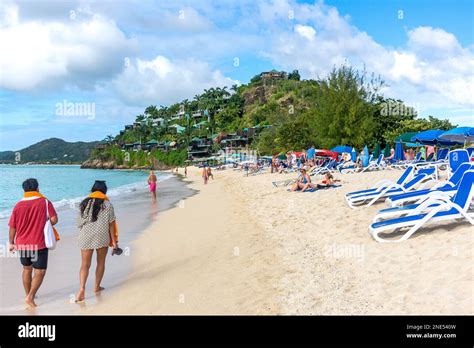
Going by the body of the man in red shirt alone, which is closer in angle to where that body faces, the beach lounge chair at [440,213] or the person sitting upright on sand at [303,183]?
the person sitting upright on sand

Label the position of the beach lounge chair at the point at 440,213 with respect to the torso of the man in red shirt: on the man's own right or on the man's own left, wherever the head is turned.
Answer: on the man's own right

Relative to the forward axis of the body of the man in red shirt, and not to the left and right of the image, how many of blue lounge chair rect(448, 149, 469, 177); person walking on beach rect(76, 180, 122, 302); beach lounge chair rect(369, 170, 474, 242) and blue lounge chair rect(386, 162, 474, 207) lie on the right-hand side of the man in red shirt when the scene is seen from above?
4

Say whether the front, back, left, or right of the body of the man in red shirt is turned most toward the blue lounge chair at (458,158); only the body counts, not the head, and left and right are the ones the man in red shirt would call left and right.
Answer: right

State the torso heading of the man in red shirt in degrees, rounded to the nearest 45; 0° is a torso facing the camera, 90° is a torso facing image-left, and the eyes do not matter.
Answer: approximately 180°

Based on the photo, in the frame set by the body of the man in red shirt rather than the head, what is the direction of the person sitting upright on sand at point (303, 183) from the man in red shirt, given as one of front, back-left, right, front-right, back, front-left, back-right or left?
front-right

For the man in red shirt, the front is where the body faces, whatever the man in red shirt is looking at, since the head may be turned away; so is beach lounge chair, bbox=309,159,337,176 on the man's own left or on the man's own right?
on the man's own right

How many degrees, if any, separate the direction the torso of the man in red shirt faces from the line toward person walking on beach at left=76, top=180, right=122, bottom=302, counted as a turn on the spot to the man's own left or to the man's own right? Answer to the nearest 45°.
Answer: approximately 90° to the man's own right

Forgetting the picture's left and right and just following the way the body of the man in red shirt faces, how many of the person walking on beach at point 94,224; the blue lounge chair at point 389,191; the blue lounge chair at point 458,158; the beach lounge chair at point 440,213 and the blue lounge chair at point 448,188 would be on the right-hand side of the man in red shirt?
5

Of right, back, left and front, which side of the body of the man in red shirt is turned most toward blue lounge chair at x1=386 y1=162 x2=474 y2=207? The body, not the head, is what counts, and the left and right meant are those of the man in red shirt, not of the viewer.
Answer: right

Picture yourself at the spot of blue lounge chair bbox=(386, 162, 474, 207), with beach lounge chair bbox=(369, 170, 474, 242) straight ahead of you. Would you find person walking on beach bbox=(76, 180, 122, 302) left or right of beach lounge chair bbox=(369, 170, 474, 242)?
right

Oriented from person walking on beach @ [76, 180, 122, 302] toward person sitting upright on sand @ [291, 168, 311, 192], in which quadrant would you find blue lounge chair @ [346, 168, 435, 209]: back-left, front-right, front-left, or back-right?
front-right
